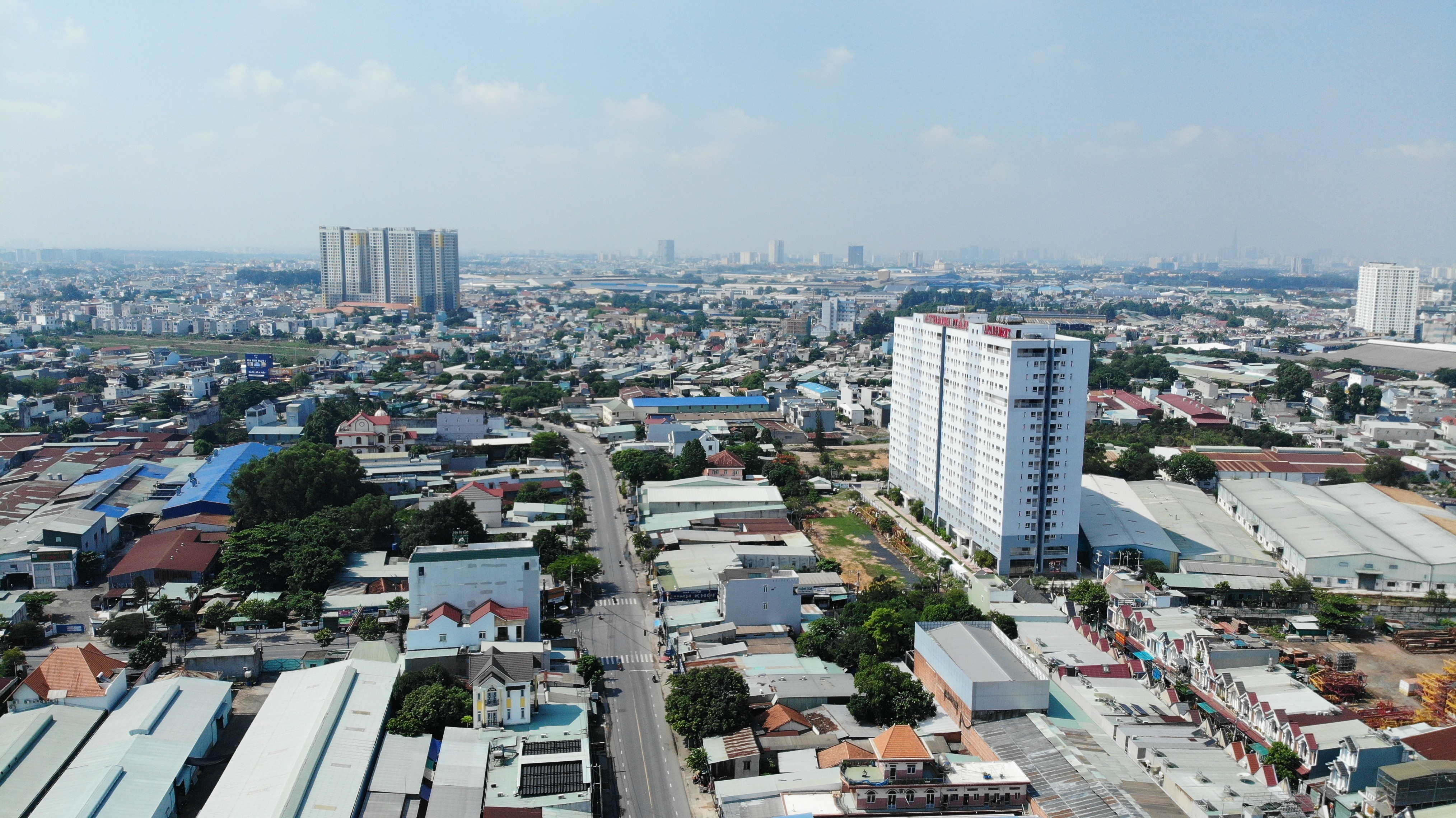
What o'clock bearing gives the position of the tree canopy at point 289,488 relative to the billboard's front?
The tree canopy is roughly at 12 o'clock from the billboard.

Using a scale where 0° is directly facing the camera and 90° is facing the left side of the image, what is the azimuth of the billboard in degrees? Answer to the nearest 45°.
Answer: approximately 0°

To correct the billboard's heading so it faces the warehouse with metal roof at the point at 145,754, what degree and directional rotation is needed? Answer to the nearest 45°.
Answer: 0° — it already faces it

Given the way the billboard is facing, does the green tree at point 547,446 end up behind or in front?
in front

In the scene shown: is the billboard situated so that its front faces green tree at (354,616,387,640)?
yes

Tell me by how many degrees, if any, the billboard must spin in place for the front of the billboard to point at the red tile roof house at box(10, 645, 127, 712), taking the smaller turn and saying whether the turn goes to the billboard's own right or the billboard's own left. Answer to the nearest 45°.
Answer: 0° — it already faces it
